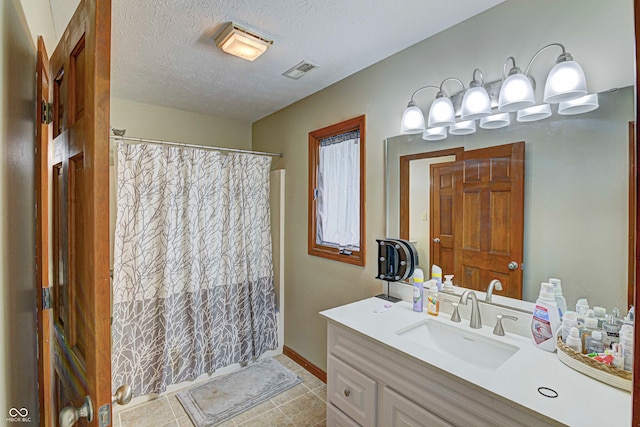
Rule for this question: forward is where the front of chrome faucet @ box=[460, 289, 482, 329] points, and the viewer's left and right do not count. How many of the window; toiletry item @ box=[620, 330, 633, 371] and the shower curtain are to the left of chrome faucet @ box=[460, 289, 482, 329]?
1

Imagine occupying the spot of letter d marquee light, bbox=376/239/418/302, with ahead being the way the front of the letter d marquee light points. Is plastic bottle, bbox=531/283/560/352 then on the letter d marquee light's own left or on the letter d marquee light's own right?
on the letter d marquee light's own left

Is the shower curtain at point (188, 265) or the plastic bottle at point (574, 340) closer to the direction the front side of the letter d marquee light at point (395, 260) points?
the shower curtain

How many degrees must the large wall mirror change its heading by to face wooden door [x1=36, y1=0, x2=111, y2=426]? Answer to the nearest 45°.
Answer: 0° — it already faces it

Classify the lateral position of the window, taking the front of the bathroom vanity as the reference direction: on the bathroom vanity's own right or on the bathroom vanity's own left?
on the bathroom vanity's own right

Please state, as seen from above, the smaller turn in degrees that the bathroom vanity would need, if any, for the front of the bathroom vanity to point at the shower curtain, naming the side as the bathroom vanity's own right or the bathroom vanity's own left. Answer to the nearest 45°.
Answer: approximately 45° to the bathroom vanity's own right

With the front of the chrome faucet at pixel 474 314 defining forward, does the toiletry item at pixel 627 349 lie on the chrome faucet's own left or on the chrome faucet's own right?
on the chrome faucet's own left

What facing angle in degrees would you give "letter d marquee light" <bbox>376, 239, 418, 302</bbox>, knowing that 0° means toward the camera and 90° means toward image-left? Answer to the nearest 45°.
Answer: approximately 45°

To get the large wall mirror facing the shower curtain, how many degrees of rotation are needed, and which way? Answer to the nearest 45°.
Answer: approximately 45° to its right
